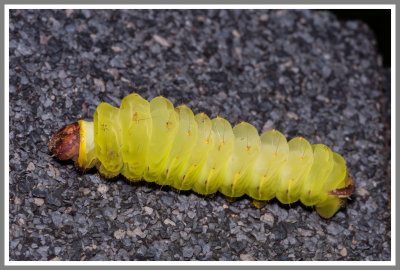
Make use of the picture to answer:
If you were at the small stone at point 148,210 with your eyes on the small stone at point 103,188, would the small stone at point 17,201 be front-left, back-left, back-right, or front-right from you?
front-left

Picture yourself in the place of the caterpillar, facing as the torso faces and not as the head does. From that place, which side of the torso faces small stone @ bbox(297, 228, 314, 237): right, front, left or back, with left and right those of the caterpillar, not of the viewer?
back

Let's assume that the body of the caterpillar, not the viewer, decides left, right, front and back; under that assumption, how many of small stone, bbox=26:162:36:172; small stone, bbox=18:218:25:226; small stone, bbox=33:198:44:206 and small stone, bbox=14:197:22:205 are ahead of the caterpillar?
4

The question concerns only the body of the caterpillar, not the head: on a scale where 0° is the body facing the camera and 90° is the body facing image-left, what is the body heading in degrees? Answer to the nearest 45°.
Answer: approximately 90°

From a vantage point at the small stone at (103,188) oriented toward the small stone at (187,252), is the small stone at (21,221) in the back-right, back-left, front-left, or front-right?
back-right

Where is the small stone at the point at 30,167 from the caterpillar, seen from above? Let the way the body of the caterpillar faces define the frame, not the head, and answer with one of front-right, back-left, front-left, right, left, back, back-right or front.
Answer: front

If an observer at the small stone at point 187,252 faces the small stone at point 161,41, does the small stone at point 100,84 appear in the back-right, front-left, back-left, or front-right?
front-left

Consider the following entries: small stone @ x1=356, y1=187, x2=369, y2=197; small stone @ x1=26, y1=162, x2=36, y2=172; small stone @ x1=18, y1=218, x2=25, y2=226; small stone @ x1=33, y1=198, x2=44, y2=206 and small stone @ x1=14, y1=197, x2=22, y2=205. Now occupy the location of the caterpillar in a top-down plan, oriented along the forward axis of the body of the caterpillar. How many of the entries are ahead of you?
4

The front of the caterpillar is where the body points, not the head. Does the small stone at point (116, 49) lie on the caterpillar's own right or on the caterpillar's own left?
on the caterpillar's own right

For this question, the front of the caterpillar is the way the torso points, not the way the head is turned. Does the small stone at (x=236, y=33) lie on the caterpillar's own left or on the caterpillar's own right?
on the caterpillar's own right

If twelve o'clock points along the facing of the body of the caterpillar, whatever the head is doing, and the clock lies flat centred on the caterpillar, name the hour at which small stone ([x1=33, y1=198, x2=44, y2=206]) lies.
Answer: The small stone is roughly at 12 o'clock from the caterpillar.

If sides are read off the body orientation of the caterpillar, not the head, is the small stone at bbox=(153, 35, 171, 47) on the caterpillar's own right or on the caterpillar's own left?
on the caterpillar's own right
